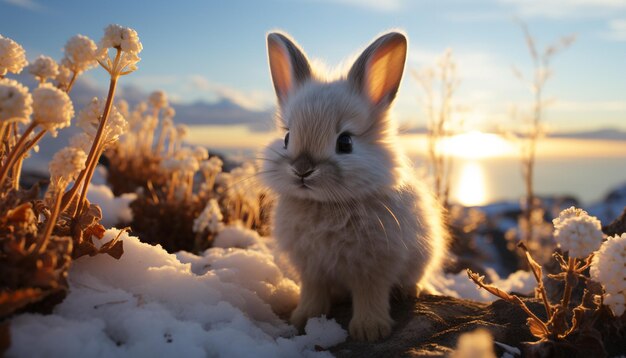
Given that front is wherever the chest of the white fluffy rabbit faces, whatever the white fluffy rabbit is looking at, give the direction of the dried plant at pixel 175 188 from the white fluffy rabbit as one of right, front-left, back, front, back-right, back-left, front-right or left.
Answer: right

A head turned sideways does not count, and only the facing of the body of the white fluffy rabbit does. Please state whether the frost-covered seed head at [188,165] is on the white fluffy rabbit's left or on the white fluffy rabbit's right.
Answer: on the white fluffy rabbit's right

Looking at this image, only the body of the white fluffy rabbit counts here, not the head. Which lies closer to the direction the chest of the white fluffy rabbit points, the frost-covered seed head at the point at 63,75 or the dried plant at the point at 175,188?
the frost-covered seed head

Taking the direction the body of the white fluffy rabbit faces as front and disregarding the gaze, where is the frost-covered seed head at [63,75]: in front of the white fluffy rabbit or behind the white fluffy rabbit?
in front

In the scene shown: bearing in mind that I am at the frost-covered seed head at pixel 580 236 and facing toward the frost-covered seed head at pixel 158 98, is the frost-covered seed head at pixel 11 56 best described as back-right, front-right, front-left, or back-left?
front-left

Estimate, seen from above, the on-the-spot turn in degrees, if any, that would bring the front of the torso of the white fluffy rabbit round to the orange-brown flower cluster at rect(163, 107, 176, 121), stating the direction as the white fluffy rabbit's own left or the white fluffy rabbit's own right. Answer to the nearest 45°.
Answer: approximately 90° to the white fluffy rabbit's own right

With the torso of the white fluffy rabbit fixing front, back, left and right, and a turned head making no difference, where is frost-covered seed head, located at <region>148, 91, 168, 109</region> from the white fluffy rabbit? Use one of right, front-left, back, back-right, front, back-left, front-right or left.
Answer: right

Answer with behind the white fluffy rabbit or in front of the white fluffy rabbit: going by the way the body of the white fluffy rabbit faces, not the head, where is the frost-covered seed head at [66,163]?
in front

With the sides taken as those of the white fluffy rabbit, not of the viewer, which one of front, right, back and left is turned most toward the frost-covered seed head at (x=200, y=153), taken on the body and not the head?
right

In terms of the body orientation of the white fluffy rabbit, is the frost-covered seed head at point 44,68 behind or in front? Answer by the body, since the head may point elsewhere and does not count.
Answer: in front

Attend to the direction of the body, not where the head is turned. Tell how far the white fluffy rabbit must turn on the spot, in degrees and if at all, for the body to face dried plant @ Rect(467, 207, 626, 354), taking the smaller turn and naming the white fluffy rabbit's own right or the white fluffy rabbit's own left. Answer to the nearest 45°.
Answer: approximately 90° to the white fluffy rabbit's own left

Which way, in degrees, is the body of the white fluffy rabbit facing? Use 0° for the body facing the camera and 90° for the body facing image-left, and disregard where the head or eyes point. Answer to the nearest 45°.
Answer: approximately 45°

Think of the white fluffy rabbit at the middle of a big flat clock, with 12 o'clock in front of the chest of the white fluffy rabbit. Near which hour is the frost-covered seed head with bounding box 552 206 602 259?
The frost-covered seed head is roughly at 9 o'clock from the white fluffy rabbit.

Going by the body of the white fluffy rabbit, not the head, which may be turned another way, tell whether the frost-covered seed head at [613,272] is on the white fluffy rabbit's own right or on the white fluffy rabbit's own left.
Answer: on the white fluffy rabbit's own left
